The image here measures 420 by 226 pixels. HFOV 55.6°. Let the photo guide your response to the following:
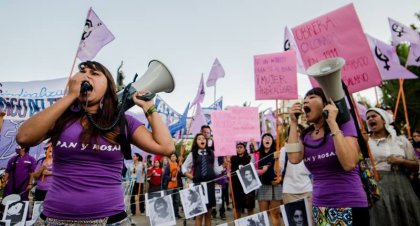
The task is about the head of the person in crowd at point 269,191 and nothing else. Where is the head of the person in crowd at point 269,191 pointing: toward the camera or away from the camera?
toward the camera

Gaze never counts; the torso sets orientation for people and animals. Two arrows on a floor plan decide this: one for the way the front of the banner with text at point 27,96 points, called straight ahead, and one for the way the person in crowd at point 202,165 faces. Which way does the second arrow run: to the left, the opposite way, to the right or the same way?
the same way

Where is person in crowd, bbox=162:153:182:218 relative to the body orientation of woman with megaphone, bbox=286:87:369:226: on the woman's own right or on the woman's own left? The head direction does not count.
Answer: on the woman's own right

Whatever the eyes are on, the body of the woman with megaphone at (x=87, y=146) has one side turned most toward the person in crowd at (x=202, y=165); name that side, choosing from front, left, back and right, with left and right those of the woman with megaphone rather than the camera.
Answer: back

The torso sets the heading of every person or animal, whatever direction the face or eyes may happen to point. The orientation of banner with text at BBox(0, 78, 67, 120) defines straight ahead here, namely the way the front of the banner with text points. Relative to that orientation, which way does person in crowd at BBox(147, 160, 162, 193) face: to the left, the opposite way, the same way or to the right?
the same way

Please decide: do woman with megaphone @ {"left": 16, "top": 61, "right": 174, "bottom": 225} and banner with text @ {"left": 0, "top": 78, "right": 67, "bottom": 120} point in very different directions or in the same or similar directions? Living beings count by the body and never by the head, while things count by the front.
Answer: same or similar directions

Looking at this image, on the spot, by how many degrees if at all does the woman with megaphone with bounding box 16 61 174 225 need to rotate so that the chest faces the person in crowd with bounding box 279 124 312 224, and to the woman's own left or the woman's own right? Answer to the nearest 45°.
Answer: approximately 135° to the woman's own left

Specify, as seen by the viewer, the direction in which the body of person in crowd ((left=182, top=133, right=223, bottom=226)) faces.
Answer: toward the camera

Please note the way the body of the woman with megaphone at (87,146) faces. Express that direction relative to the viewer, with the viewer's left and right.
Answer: facing the viewer

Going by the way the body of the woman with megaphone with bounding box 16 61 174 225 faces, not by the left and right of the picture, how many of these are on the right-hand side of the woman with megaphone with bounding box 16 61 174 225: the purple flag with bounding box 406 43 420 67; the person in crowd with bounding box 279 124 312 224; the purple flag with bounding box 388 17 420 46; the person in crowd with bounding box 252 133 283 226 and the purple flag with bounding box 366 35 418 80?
0

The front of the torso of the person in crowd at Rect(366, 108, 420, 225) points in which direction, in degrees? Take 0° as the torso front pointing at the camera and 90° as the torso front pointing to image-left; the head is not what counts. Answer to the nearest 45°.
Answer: approximately 45°

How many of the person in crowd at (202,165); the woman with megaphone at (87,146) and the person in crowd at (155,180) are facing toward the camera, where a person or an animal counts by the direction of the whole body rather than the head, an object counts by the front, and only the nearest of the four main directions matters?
3

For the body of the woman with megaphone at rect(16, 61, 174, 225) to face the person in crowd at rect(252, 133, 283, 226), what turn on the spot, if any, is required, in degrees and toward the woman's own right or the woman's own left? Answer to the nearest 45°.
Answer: approximately 135° to the woman's own left

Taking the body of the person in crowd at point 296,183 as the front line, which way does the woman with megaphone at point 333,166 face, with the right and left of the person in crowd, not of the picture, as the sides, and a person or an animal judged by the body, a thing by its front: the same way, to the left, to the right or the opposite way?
the same way

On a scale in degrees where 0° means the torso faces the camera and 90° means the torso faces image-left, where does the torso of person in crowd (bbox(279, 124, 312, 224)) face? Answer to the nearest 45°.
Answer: approximately 45°

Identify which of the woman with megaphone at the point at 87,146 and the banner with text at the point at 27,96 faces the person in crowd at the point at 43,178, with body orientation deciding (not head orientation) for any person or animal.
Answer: the banner with text
